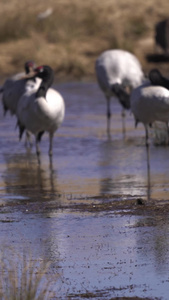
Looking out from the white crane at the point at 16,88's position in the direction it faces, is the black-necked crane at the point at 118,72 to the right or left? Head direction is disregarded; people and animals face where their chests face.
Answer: on its left

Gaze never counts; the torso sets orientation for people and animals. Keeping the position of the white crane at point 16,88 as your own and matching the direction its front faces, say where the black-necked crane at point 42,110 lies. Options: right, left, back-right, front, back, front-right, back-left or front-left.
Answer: right

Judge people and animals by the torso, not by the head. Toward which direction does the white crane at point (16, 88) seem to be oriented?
to the viewer's right
